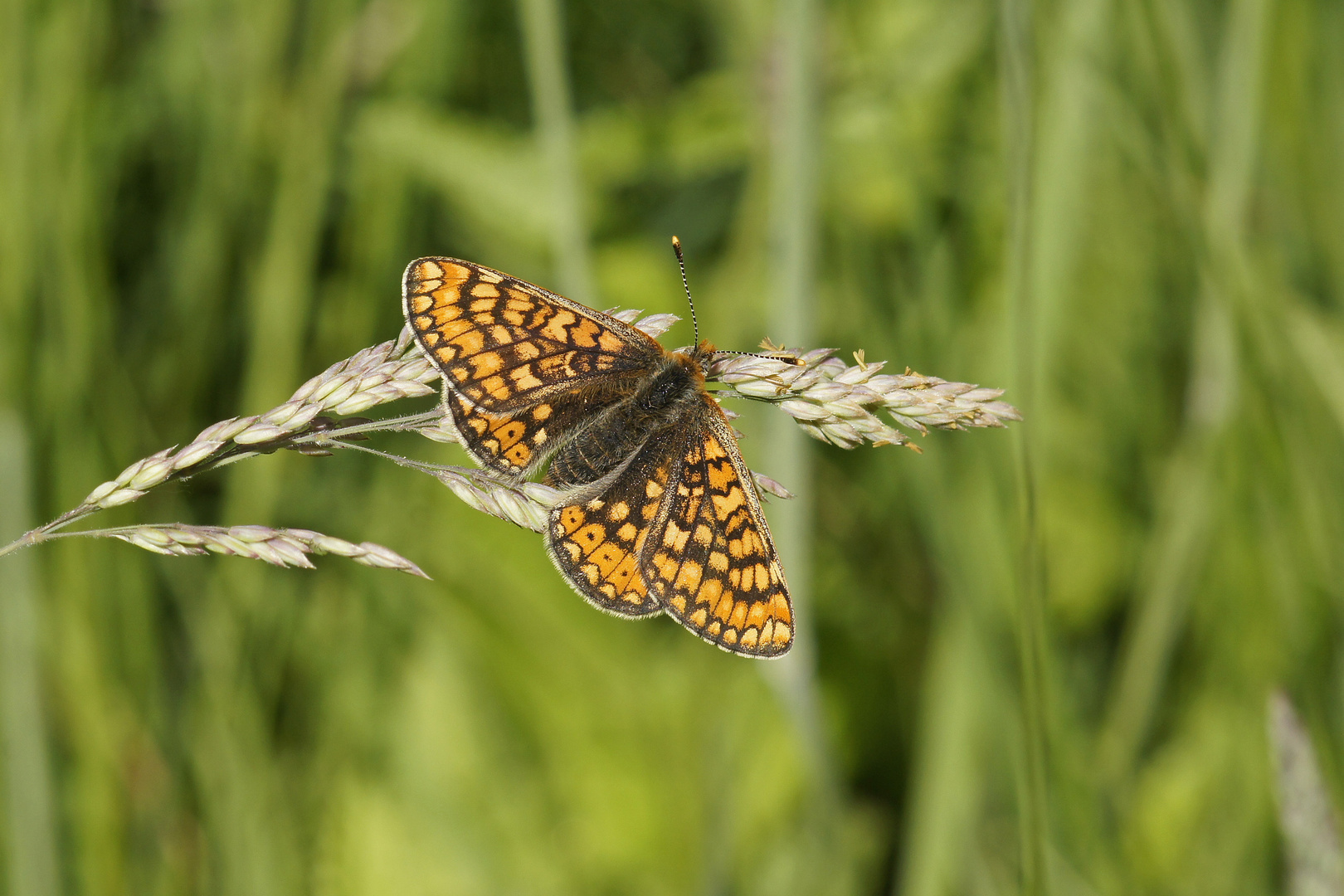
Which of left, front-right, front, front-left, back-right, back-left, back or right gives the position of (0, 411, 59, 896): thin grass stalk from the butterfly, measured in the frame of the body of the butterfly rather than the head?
back-left

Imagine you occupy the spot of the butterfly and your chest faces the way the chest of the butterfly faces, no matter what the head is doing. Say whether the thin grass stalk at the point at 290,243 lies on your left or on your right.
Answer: on your left

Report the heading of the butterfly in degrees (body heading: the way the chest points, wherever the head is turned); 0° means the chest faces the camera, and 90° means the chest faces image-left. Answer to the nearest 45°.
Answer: approximately 225°

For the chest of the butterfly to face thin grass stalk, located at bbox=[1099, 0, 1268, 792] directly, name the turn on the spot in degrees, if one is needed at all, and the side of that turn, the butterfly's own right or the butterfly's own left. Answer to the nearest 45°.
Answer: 0° — it already faces it
